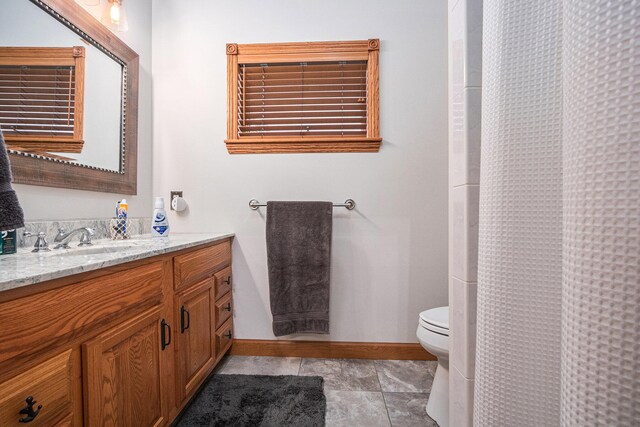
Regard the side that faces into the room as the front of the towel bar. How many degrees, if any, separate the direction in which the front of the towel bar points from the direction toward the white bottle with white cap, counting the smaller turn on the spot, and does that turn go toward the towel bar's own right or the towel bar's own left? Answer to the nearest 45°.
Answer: approximately 90° to the towel bar's own right

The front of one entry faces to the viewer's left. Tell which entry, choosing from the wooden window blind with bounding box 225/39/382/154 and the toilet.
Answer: the toilet

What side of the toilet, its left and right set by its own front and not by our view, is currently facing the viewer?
left

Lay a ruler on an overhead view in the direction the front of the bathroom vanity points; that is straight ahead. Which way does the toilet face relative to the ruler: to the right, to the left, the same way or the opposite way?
the opposite way

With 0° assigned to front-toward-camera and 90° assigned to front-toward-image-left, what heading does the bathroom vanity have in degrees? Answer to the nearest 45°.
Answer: approximately 315°

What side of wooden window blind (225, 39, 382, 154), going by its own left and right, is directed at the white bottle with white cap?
right

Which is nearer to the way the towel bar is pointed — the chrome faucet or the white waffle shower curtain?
the white waffle shower curtain

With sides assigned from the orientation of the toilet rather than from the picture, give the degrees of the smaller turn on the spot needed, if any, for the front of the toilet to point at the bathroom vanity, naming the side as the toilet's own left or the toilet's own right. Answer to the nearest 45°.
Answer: approximately 45° to the toilet's own left
